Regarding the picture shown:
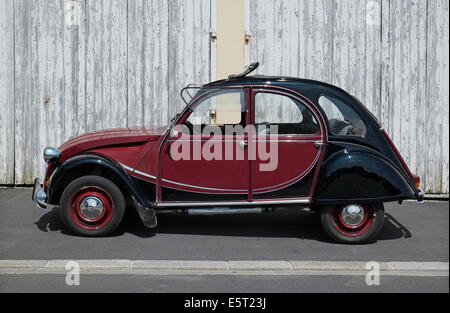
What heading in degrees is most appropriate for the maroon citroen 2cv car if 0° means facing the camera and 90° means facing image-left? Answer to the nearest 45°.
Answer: approximately 90°
